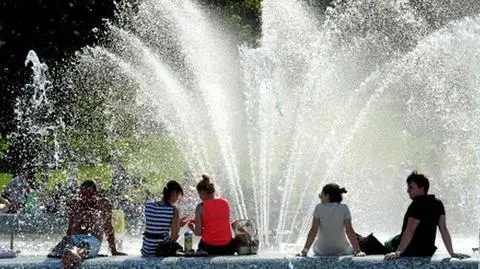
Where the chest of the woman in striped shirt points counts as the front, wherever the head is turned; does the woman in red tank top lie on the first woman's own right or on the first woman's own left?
on the first woman's own right

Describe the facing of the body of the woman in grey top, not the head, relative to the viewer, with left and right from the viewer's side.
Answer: facing away from the viewer

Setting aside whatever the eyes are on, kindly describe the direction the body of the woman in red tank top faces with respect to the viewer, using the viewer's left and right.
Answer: facing away from the viewer and to the left of the viewer

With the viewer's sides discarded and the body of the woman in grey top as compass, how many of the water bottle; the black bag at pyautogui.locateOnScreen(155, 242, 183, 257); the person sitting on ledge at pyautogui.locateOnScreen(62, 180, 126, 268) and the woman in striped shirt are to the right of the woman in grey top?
0

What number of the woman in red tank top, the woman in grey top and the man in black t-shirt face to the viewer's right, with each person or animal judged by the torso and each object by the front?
0

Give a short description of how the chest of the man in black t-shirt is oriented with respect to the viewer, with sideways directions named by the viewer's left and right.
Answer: facing away from the viewer and to the left of the viewer

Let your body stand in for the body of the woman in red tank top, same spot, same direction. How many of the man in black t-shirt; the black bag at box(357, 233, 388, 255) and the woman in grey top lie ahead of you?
0

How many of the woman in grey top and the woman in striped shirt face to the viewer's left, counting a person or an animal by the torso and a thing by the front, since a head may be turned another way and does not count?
0

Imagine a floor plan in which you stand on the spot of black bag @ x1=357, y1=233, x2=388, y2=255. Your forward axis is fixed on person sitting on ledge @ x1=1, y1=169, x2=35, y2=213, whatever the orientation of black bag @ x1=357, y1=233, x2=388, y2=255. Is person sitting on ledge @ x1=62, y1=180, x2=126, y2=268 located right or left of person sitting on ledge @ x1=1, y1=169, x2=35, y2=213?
left

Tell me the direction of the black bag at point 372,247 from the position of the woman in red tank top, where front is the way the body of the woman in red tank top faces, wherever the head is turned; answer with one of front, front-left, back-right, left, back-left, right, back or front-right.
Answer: back-right

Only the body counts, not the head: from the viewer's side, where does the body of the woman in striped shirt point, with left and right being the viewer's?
facing away from the viewer and to the right of the viewer

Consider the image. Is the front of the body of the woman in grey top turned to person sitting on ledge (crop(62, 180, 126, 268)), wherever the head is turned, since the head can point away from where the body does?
no
